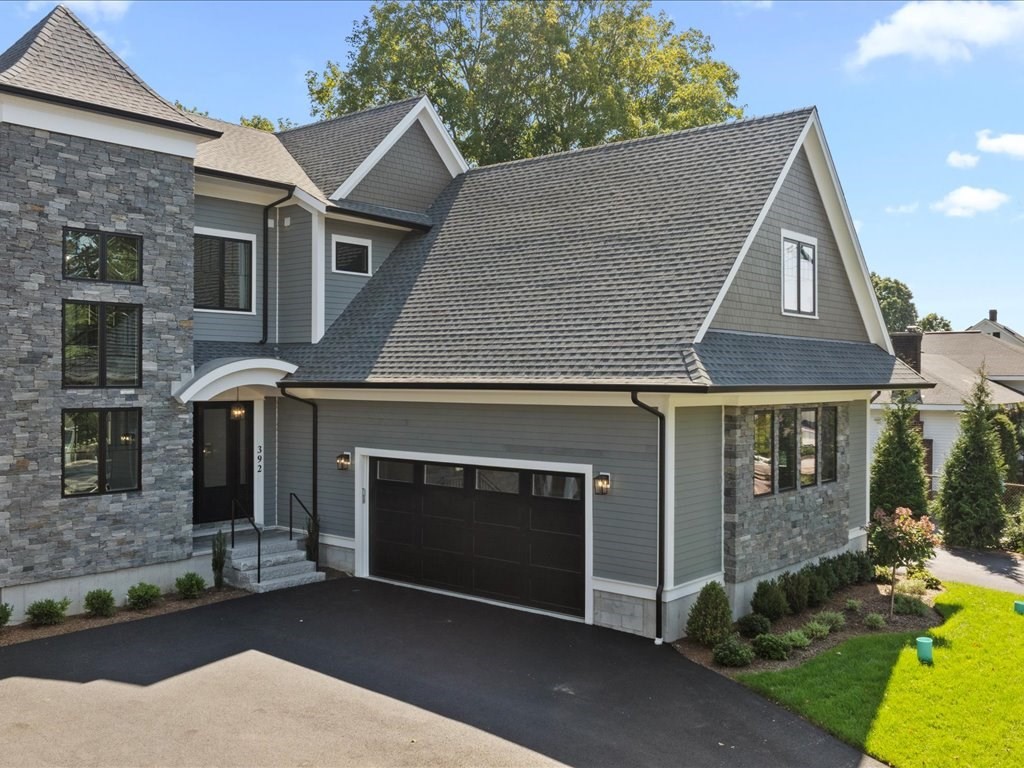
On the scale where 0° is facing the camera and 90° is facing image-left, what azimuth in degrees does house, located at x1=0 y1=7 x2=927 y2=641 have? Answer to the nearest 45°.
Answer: approximately 315°

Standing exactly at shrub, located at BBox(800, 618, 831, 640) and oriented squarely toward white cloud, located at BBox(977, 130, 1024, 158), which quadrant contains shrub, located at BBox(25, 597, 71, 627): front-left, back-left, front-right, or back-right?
back-left

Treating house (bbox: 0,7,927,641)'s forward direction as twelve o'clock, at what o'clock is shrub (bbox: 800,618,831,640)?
The shrub is roughly at 11 o'clock from the house.

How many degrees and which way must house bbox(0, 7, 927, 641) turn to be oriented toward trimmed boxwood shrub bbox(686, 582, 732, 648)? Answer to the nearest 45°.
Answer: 0° — it already faces it

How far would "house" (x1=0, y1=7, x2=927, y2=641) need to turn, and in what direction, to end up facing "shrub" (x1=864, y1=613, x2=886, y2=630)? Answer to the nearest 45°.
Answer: approximately 45° to its left

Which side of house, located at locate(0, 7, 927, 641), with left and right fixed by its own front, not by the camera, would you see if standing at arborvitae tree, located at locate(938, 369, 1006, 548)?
left

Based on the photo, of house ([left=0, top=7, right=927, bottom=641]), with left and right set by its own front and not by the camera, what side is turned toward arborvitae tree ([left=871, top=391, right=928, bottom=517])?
left

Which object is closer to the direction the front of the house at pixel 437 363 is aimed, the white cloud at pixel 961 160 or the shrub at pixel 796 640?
the shrub

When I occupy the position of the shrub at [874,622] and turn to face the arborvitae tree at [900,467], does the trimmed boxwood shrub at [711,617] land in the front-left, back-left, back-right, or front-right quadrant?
back-left

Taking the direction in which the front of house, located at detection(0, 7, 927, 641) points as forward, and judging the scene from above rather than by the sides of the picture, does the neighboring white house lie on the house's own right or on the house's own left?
on the house's own left

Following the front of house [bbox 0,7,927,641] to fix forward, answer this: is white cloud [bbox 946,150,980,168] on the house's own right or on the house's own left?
on the house's own left

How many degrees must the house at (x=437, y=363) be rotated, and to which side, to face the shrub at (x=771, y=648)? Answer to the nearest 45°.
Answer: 0° — it already faces it
